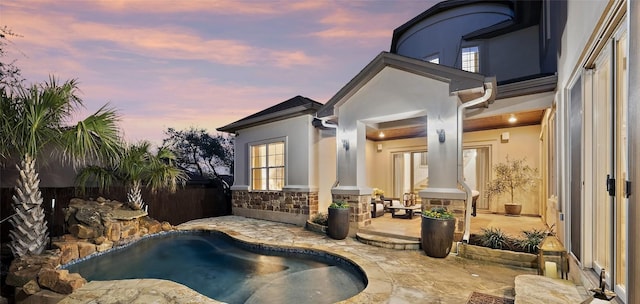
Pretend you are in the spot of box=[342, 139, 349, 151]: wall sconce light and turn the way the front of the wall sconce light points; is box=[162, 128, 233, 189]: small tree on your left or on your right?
on your right

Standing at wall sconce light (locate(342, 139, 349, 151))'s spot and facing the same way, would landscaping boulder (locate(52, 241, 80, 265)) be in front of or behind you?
in front

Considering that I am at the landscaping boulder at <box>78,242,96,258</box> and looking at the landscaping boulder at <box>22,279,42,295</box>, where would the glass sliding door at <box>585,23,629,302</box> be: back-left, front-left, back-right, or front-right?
front-left

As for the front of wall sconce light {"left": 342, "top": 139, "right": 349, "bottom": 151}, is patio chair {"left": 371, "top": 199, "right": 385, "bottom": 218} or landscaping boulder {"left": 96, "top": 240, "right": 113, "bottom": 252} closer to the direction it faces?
the landscaping boulder

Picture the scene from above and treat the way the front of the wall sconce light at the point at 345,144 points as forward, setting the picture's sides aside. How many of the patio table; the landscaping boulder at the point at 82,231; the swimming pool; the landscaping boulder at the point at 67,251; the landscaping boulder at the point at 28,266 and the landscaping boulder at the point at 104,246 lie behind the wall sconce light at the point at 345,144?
1

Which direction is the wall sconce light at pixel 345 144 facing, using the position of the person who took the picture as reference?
facing the viewer and to the left of the viewer

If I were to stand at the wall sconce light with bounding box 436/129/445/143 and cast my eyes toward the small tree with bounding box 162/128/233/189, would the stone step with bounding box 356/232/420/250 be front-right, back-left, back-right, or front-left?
front-left

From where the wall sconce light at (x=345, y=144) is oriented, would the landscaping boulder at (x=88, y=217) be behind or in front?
in front

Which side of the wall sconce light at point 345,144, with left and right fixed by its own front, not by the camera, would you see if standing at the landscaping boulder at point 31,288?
front

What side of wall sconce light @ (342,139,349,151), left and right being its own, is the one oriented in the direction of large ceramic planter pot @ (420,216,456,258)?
left

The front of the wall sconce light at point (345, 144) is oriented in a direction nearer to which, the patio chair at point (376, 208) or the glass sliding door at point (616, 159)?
the glass sliding door
